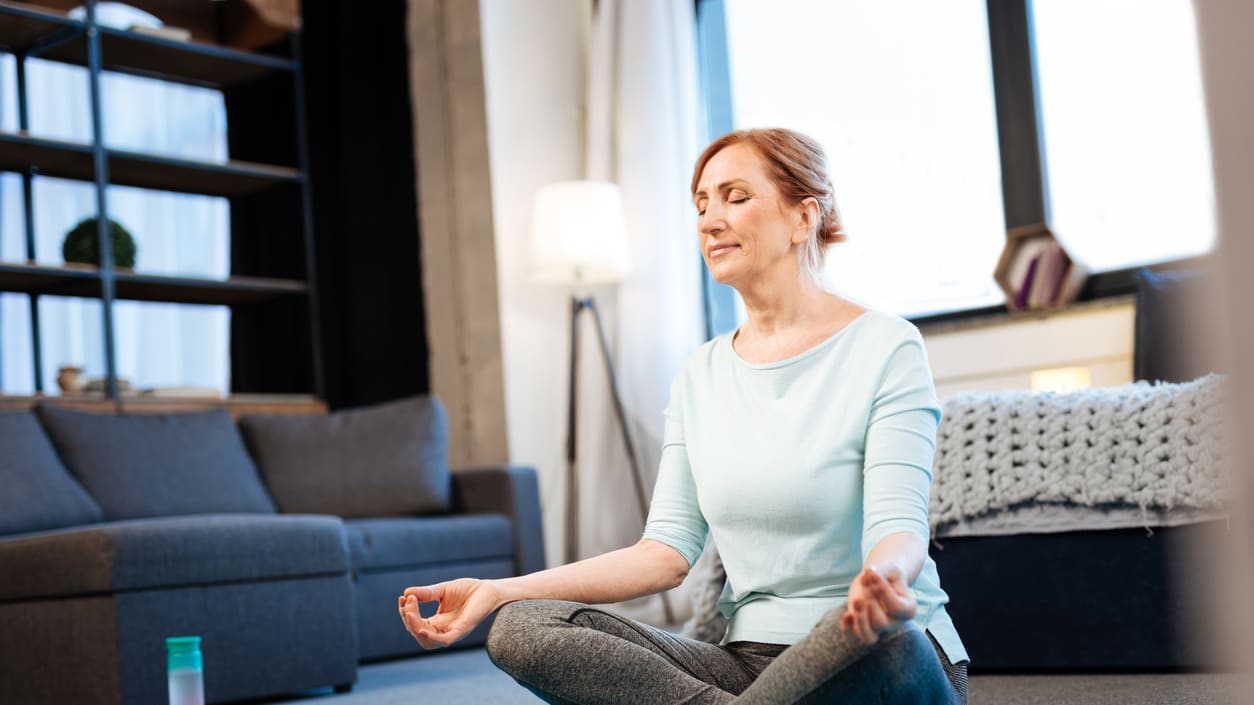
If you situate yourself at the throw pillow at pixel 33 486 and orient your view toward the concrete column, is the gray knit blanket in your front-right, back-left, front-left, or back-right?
front-right

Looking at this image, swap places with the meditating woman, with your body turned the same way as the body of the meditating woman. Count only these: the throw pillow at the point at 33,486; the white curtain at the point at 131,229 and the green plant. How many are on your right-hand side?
3

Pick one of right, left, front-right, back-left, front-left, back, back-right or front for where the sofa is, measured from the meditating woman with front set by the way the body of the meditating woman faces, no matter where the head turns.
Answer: right

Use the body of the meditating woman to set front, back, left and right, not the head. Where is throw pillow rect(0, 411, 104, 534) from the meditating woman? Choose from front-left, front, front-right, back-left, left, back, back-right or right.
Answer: right

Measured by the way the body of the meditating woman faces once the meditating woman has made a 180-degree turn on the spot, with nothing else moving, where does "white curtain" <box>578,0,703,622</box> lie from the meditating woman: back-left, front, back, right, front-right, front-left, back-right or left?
front-left

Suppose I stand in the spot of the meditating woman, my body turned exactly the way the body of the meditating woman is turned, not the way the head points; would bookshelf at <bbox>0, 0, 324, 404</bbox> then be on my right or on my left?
on my right

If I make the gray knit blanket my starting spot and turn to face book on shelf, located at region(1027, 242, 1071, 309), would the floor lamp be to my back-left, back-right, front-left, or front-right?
front-left

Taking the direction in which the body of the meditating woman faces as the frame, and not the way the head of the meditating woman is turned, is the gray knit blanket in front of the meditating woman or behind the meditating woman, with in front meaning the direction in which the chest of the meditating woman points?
behind

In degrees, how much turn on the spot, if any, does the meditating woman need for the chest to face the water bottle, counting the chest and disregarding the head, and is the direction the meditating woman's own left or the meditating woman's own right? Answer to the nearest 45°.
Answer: approximately 90° to the meditating woman's own right

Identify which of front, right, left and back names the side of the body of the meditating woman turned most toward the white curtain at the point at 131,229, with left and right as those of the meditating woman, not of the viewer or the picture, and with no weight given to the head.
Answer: right

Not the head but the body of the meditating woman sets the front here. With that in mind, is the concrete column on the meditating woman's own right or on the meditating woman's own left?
on the meditating woman's own right

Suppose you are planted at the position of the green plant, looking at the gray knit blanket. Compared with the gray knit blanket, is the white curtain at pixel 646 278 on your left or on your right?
left

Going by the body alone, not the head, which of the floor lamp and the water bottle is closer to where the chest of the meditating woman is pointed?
the water bottle

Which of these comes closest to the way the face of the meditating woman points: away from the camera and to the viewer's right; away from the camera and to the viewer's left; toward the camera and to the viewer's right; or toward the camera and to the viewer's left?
toward the camera and to the viewer's left

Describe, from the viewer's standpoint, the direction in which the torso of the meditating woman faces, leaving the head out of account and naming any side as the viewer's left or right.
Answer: facing the viewer and to the left of the viewer
